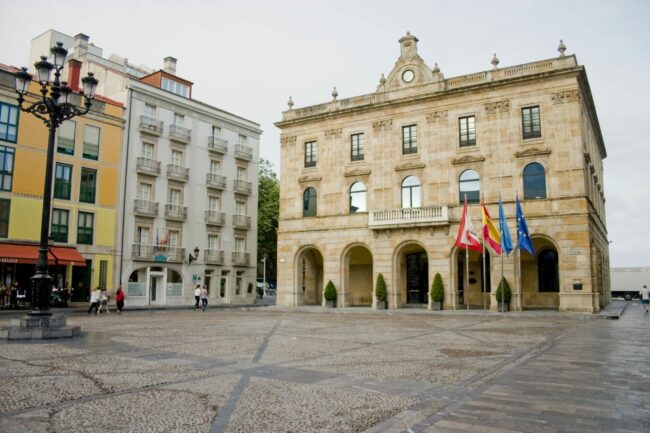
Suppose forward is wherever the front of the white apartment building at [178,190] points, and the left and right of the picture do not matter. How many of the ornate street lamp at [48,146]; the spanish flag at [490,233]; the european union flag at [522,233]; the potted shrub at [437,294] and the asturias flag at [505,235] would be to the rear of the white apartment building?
0

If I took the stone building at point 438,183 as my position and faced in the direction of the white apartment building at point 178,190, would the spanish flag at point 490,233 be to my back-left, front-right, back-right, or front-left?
back-left

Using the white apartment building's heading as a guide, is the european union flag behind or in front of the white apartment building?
in front

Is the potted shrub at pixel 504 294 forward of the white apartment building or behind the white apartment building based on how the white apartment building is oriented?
forward

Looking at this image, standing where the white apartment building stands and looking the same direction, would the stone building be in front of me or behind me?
in front

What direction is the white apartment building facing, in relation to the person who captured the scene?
facing the viewer and to the right of the viewer

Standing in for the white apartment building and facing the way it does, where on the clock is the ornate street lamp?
The ornate street lamp is roughly at 2 o'clock from the white apartment building.

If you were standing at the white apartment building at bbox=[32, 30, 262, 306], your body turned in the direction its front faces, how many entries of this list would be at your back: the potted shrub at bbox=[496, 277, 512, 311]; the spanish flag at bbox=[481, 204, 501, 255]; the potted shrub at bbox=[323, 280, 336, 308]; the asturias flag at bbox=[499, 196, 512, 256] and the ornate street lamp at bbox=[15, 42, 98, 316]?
0
